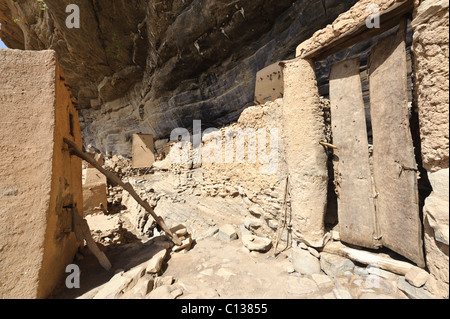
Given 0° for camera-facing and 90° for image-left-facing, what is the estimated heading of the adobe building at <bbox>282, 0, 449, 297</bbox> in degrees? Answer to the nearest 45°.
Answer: approximately 45°

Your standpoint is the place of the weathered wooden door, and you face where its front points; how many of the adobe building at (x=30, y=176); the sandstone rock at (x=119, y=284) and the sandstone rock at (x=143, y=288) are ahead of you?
3

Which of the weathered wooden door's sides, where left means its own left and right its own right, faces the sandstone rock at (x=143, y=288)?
front

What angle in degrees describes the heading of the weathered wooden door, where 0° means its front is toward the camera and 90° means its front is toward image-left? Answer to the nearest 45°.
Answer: approximately 45°

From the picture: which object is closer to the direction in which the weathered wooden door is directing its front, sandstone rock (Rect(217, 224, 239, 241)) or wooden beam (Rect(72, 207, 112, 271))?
the wooden beam

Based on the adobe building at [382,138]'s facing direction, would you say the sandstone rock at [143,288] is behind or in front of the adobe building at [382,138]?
in front

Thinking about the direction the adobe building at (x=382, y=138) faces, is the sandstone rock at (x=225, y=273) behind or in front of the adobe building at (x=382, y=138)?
in front

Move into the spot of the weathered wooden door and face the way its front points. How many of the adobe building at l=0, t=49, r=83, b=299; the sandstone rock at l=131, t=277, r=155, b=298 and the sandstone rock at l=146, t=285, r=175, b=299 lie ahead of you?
3
